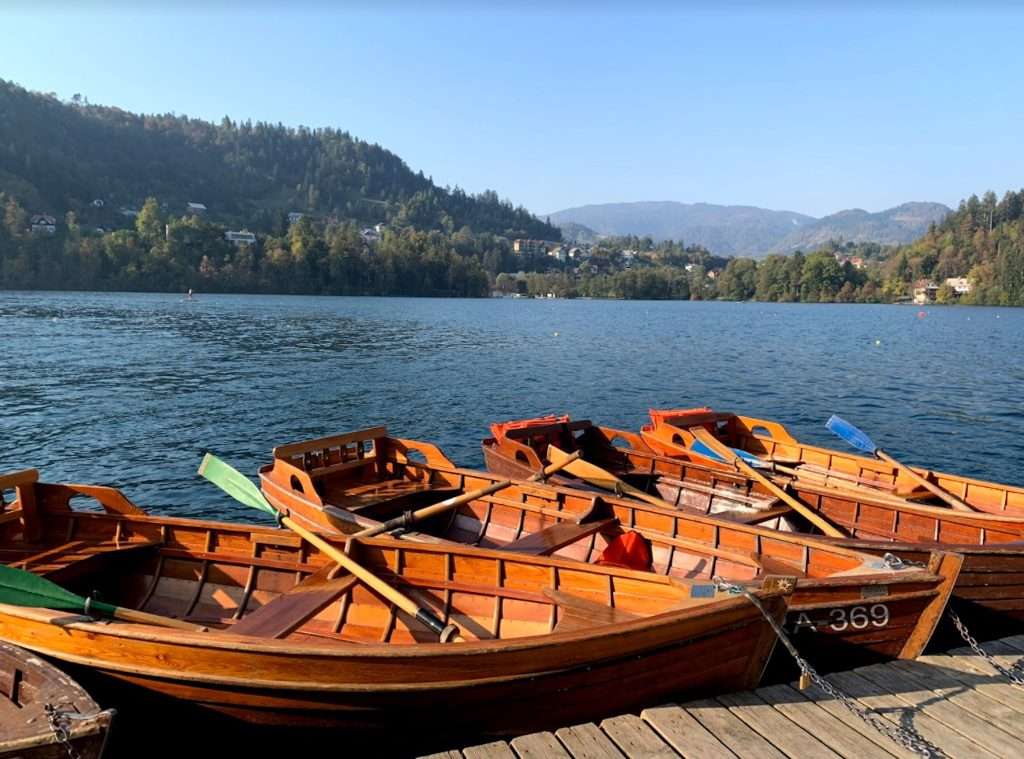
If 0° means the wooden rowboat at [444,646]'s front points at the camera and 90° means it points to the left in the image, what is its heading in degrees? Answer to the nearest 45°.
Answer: approximately 315°

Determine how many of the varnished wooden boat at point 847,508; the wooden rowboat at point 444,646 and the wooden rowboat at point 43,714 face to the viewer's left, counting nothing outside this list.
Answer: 0

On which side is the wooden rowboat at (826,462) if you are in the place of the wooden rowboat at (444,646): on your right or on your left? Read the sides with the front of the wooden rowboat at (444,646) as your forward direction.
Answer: on your left

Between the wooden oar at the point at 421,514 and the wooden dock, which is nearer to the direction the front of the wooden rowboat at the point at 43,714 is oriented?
the wooden dock

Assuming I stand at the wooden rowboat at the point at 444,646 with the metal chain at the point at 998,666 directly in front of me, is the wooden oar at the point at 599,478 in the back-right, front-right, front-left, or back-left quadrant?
front-left

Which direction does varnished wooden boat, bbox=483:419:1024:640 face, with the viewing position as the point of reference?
facing the viewer and to the right of the viewer

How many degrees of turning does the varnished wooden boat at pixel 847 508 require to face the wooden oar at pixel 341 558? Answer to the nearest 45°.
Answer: approximately 90° to its right

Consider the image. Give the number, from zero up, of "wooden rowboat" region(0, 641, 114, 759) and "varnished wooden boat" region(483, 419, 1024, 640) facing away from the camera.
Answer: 0

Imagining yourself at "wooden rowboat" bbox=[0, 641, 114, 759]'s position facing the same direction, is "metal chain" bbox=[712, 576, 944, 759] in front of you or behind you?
in front

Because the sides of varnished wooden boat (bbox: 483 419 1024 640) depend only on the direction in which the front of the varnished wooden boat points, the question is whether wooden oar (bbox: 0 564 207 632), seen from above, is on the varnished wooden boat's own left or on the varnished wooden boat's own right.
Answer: on the varnished wooden boat's own right

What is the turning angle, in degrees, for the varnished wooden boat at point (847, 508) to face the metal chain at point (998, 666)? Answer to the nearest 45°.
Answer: approximately 45° to its right
